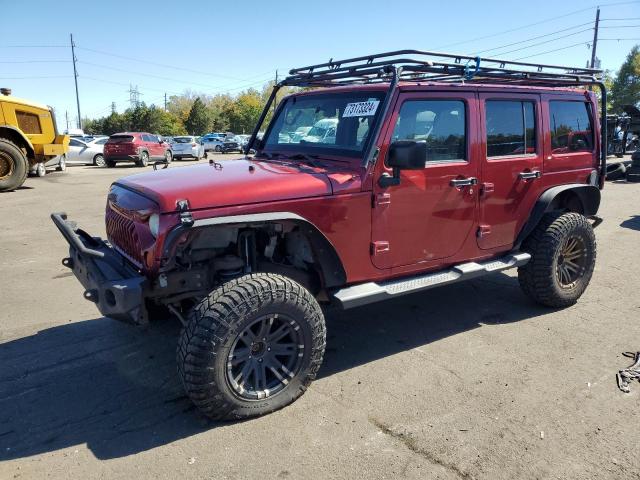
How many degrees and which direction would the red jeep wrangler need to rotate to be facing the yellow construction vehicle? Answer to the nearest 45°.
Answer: approximately 90° to its right

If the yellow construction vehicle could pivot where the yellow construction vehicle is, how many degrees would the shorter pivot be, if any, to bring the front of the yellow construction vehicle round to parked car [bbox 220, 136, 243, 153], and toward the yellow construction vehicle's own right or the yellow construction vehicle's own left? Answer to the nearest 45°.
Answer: approximately 135° to the yellow construction vehicle's own right

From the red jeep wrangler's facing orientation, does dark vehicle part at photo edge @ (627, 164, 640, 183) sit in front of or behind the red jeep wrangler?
behind

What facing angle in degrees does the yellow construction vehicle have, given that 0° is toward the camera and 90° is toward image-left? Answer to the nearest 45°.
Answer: approximately 90°

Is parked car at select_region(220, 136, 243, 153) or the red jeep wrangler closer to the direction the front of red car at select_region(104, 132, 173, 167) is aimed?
the parked car

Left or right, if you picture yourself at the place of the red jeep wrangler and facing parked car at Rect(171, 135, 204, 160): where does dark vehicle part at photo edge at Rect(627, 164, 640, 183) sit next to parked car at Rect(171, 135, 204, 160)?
right

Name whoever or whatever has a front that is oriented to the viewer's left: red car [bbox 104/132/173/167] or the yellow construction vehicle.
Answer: the yellow construction vehicle
